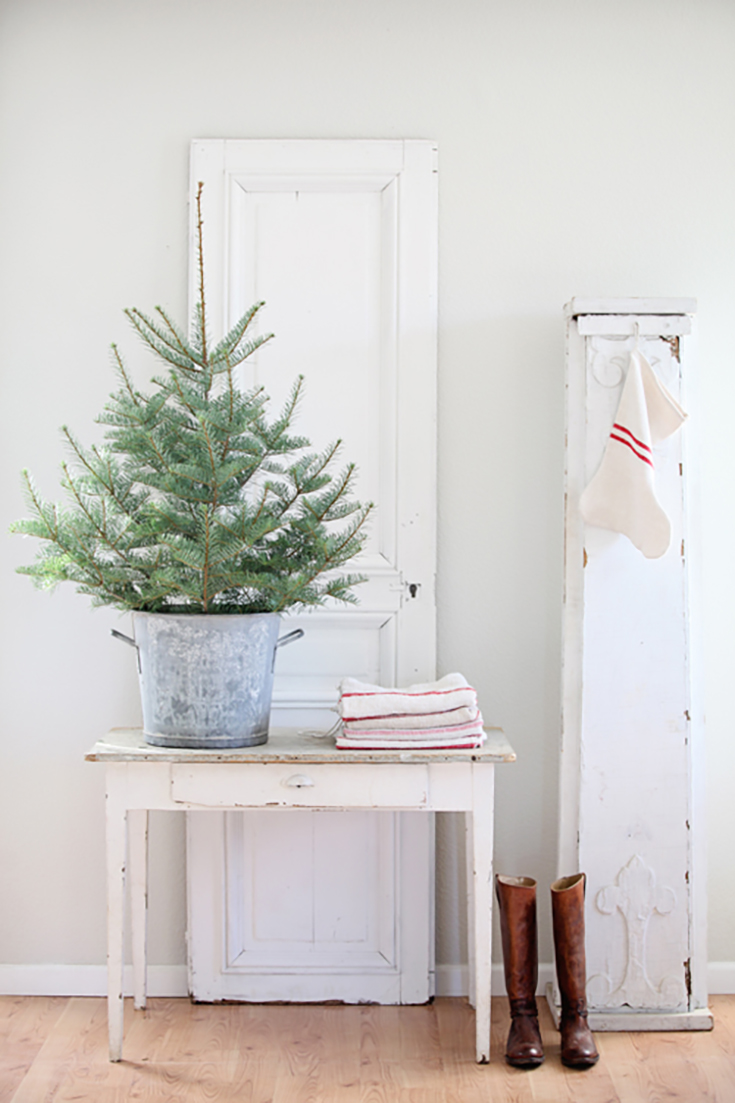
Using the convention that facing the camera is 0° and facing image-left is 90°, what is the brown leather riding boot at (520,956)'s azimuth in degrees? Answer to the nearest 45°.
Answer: approximately 0°

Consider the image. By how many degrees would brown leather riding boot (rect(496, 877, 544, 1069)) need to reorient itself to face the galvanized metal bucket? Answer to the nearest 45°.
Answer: approximately 90° to its right
